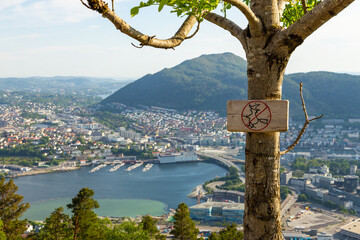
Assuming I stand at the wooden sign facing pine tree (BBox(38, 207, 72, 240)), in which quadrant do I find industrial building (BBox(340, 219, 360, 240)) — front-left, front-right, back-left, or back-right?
front-right

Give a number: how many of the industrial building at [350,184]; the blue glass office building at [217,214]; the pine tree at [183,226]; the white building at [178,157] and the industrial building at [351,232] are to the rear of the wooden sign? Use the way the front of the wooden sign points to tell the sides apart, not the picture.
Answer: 5

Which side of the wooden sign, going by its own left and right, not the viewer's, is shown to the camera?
front

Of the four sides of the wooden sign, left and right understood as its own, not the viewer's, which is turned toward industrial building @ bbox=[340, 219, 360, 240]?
back

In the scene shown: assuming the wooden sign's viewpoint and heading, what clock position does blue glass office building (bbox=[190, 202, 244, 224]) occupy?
The blue glass office building is roughly at 6 o'clock from the wooden sign.

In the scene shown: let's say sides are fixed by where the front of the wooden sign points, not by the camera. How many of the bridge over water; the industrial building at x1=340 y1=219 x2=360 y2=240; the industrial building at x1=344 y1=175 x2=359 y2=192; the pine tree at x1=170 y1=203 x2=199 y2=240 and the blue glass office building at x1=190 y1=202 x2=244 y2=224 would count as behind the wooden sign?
5

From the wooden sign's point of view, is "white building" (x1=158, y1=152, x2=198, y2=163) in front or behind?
behind

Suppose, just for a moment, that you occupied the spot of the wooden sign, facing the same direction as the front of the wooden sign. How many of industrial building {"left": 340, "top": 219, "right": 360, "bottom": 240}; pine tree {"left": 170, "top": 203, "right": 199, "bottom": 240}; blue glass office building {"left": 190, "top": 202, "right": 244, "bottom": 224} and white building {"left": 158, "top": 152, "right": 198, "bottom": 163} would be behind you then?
4

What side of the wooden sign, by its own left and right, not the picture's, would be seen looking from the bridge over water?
back

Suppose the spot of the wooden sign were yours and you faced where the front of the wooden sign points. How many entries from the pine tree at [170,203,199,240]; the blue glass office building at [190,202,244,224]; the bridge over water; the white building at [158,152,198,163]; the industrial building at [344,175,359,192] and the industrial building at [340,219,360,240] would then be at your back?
6

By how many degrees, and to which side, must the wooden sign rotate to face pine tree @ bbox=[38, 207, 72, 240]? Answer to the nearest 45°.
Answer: approximately 135° to its right

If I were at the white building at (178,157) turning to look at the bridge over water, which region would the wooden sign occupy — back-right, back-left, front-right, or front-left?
front-right

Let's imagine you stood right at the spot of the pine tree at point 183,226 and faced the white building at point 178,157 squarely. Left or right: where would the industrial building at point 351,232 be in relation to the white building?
right
